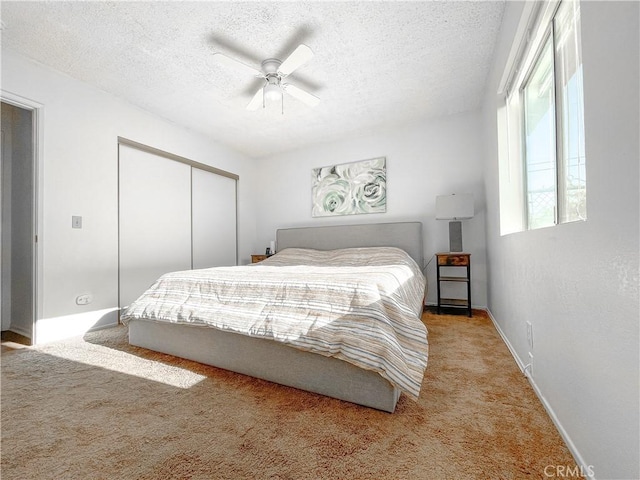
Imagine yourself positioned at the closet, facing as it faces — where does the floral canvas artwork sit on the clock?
The floral canvas artwork is roughly at 11 o'clock from the closet.

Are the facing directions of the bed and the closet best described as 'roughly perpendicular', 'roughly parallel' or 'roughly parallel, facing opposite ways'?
roughly perpendicular

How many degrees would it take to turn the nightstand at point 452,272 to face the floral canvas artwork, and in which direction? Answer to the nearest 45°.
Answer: approximately 90° to its right

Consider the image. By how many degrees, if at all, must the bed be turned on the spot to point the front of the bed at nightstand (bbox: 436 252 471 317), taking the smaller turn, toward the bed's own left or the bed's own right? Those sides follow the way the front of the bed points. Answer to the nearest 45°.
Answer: approximately 180°

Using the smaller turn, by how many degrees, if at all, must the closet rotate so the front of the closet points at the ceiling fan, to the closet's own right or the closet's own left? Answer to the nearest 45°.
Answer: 0° — it already faces it

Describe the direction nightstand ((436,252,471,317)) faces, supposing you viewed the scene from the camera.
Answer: facing the viewer

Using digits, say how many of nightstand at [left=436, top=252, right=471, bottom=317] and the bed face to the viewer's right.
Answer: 0

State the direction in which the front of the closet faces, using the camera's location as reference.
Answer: facing the viewer and to the right of the viewer

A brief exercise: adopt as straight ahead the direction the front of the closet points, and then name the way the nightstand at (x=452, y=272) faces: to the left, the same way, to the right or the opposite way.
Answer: to the right

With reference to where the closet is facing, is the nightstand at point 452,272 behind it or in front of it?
in front

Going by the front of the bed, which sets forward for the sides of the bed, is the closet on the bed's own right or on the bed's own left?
on the bed's own right

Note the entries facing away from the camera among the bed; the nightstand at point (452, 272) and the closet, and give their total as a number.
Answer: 0
